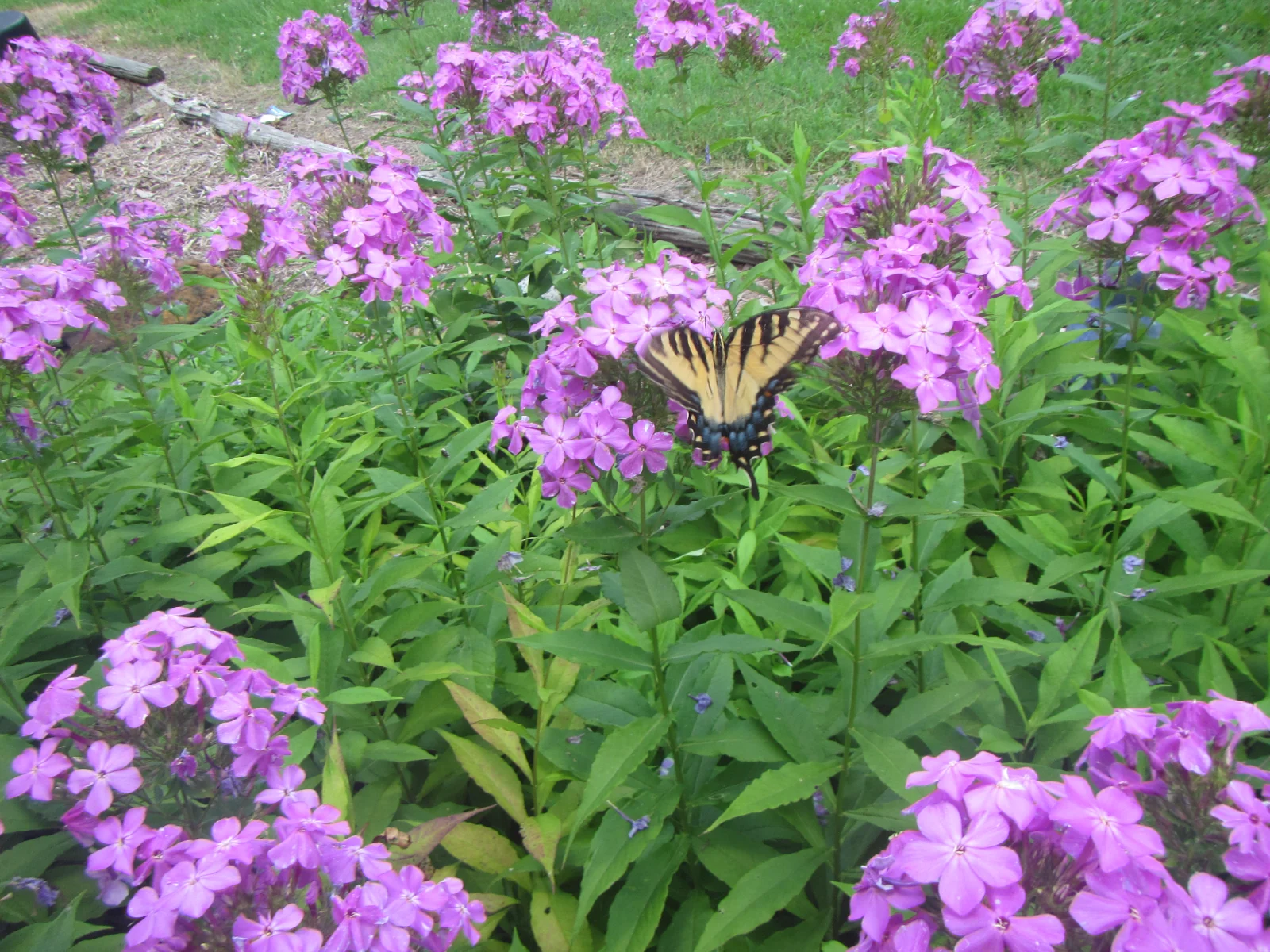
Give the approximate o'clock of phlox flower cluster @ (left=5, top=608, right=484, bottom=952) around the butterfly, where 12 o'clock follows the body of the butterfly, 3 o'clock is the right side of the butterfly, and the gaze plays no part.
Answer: The phlox flower cluster is roughly at 8 o'clock from the butterfly.

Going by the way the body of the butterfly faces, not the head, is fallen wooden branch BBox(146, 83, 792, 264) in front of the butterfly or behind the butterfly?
in front

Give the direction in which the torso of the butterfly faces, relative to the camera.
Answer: away from the camera

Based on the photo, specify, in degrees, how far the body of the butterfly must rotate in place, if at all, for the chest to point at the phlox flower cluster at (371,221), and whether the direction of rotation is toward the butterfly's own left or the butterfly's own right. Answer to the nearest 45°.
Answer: approximately 45° to the butterfly's own left

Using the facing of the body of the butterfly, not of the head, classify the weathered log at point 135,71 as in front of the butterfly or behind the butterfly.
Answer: in front

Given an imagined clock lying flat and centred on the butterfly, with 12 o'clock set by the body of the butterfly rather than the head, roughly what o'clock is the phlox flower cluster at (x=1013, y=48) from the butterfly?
The phlox flower cluster is roughly at 1 o'clock from the butterfly.

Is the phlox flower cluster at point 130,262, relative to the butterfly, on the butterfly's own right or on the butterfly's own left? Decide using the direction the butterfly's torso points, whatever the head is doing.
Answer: on the butterfly's own left

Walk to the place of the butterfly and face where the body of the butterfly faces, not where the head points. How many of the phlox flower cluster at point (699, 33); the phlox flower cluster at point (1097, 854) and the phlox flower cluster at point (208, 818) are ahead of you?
1

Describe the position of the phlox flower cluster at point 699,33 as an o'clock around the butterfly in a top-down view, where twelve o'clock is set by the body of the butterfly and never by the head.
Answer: The phlox flower cluster is roughly at 12 o'clock from the butterfly.
